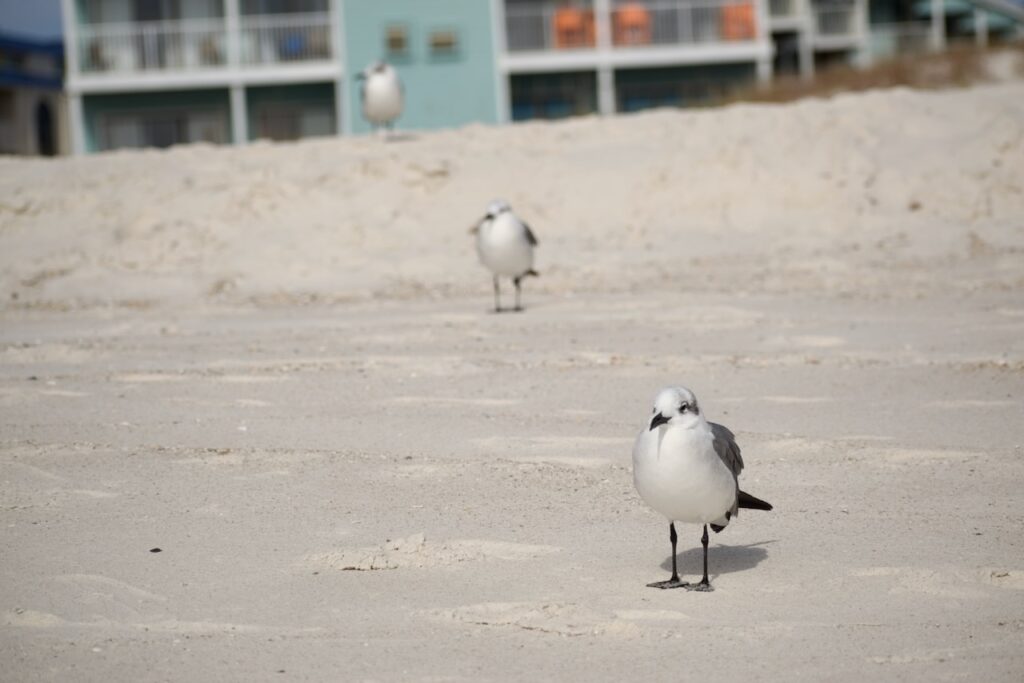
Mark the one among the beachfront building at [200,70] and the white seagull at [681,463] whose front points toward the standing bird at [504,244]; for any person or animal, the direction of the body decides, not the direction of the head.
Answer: the beachfront building

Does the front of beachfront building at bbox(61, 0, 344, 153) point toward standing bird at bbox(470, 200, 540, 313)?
yes

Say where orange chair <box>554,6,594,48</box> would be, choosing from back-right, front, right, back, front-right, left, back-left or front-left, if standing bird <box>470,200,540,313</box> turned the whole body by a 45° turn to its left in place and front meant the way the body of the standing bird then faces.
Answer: back

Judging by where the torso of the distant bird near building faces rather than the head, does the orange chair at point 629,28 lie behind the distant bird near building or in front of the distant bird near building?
behind

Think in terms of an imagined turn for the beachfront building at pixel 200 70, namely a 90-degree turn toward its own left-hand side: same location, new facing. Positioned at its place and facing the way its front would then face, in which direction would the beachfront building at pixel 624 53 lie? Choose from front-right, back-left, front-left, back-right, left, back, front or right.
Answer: front

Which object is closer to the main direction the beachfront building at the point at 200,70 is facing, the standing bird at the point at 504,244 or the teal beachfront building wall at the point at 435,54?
the standing bird

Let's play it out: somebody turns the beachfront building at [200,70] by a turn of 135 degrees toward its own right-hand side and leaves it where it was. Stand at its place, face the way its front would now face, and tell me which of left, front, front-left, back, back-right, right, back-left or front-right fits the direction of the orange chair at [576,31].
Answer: back-right

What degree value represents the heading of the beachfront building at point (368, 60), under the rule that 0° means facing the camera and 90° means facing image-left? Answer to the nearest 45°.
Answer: approximately 0°

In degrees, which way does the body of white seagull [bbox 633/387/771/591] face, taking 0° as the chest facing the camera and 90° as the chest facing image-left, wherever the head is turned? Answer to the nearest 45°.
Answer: approximately 45°

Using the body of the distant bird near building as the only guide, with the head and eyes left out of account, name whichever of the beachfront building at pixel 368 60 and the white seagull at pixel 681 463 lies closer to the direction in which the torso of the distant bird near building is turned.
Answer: the white seagull

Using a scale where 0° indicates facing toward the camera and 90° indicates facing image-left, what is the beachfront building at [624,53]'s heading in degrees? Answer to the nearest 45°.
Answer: approximately 0°

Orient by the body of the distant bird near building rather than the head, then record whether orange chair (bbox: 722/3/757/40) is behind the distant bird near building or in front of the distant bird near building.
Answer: behind

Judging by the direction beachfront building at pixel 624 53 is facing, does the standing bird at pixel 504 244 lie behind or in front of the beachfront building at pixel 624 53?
in front
